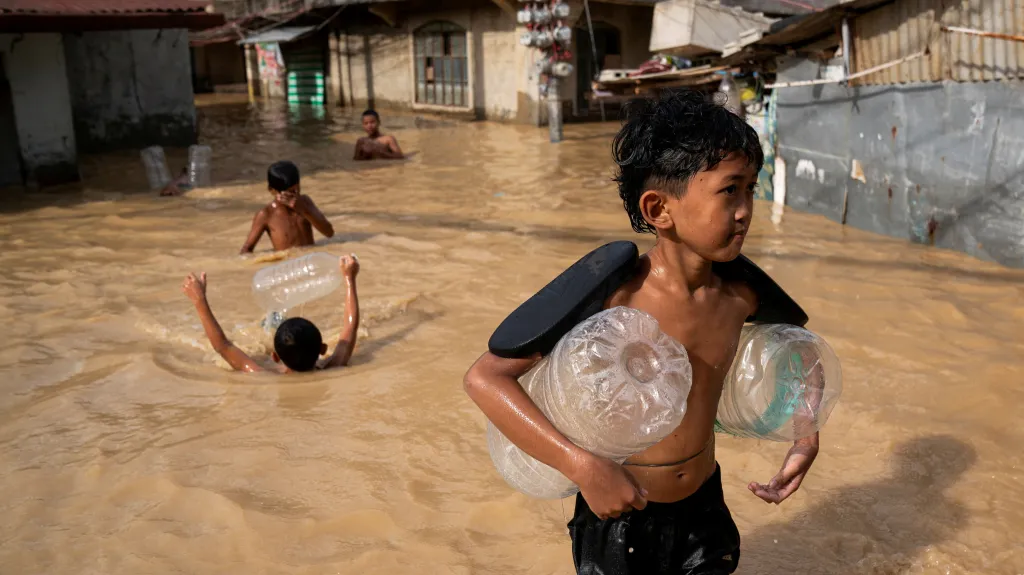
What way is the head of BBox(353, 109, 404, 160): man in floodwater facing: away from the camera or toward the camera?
toward the camera

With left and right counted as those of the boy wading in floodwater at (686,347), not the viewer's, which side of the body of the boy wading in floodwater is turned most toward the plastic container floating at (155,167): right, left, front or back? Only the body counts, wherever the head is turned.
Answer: back

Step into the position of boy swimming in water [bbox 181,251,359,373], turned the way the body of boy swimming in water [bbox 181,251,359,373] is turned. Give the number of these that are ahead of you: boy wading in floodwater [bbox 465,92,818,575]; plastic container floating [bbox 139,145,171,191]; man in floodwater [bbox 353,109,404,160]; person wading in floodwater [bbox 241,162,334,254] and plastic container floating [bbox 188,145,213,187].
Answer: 4

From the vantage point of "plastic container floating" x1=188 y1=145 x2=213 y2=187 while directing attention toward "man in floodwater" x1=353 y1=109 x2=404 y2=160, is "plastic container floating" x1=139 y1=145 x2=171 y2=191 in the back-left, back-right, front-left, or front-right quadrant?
back-left

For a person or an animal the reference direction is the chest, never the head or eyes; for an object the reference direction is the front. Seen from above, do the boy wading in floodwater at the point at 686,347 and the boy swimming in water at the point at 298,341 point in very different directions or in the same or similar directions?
very different directions

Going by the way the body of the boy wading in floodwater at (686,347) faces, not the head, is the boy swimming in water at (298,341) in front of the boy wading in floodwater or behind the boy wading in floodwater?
behind

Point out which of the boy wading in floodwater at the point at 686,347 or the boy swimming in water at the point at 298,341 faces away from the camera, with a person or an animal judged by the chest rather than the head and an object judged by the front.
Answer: the boy swimming in water

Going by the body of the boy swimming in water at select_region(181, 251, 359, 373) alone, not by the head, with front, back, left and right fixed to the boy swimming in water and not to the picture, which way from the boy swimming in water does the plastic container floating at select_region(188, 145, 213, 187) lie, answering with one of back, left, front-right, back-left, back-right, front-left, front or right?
front

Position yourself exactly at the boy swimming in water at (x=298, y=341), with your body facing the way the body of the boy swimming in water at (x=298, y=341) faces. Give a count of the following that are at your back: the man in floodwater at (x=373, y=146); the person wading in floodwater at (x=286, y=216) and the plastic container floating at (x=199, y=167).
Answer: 0

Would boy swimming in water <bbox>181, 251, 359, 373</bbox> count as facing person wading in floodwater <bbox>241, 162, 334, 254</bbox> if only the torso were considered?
yes

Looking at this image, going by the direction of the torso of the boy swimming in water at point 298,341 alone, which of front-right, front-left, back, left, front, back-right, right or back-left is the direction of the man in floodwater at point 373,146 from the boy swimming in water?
front

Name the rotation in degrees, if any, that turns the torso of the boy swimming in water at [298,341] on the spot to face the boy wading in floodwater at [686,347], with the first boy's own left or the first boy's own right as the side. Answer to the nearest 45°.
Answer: approximately 180°

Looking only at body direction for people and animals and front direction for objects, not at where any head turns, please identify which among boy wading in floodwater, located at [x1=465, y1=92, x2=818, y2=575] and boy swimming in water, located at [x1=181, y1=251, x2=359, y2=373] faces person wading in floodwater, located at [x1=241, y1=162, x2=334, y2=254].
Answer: boy swimming in water, located at [x1=181, y1=251, x2=359, y2=373]

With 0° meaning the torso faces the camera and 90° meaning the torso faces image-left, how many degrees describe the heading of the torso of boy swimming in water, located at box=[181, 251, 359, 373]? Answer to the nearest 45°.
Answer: approximately 180°

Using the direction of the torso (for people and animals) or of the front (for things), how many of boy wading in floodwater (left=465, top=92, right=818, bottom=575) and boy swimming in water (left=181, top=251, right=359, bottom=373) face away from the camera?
1

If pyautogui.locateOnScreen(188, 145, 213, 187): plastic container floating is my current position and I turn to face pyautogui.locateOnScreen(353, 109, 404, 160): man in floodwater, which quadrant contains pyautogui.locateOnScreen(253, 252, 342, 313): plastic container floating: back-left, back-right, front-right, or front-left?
back-right

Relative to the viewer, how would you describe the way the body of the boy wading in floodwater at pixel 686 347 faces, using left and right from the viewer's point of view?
facing the viewer and to the right of the viewer

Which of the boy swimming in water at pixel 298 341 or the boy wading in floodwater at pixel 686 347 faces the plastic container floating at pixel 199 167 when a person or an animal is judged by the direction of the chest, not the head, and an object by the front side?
the boy swimming in water
